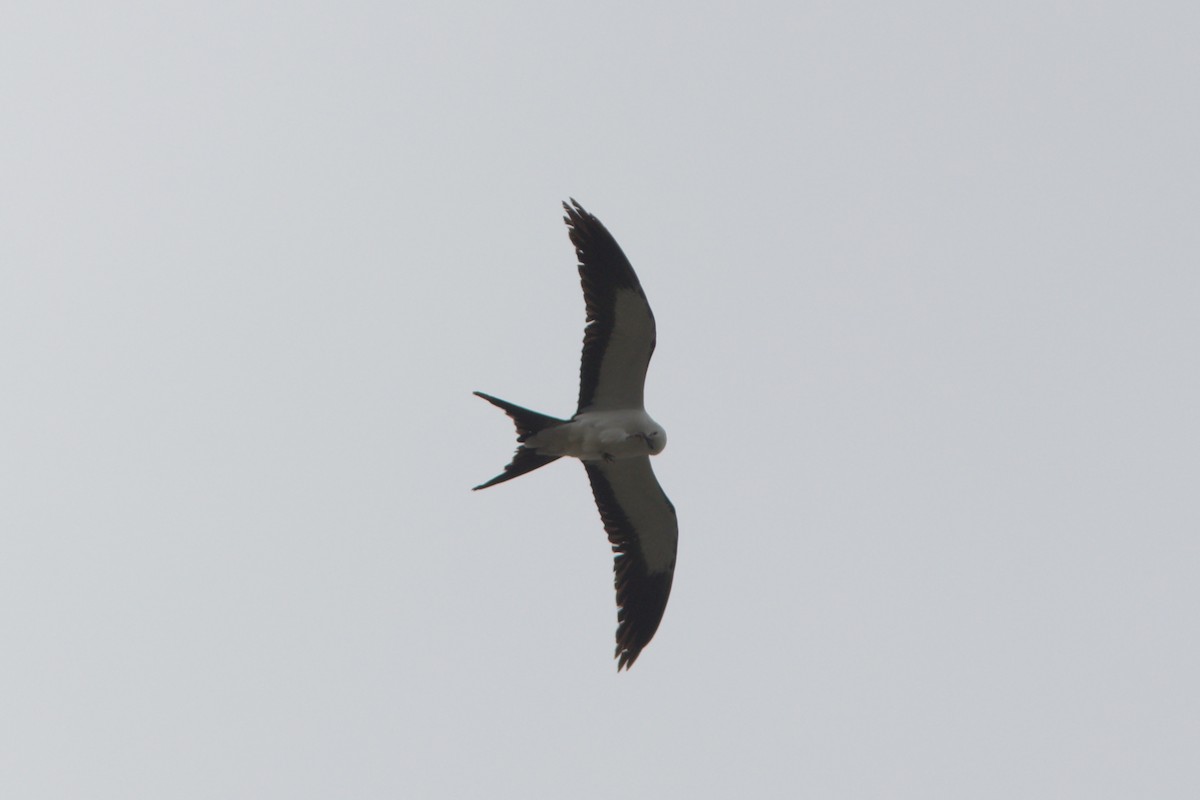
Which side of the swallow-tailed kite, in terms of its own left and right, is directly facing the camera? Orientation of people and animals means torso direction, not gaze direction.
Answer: right
